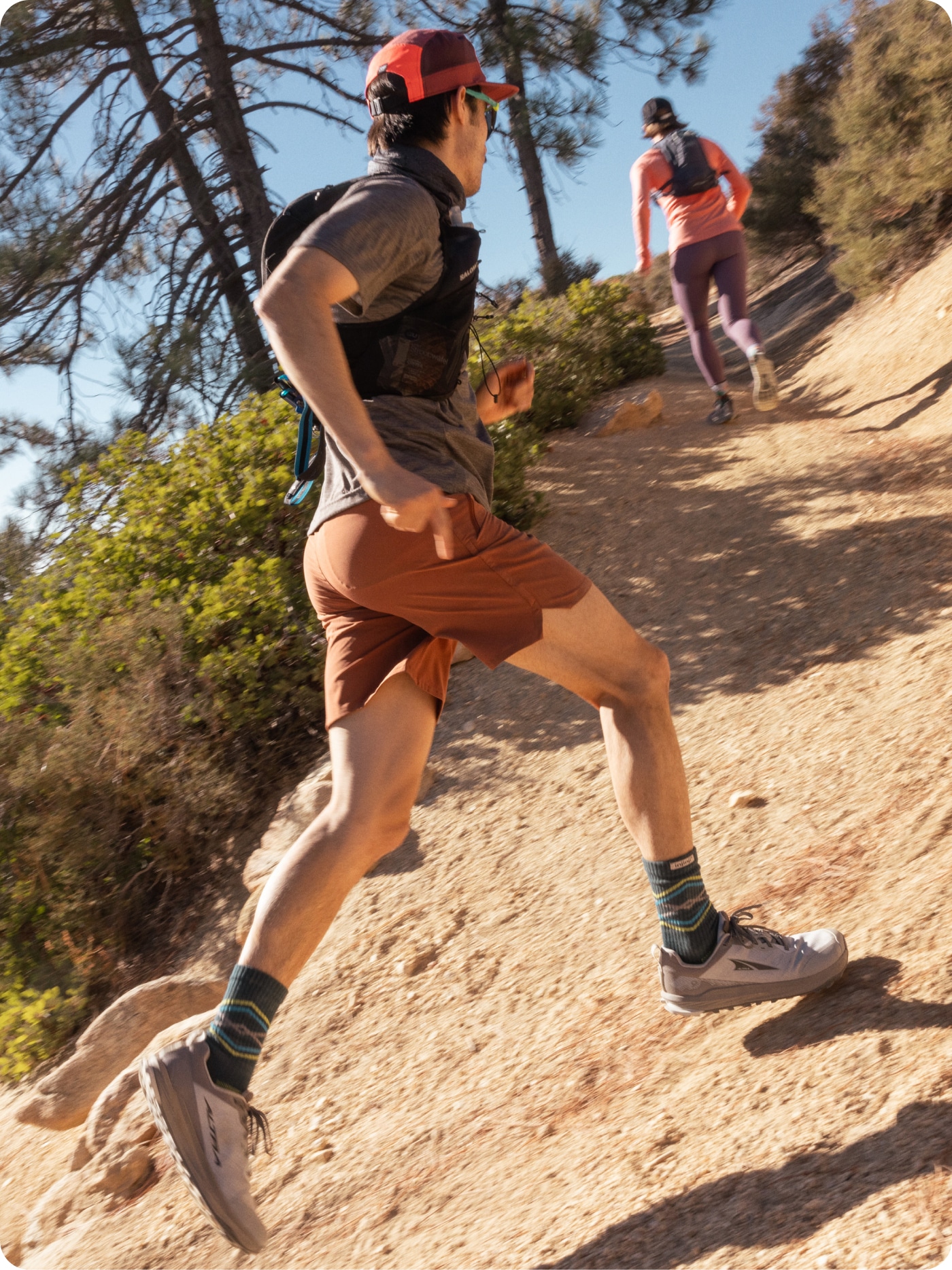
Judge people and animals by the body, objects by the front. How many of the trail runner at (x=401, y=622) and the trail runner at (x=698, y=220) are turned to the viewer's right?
1

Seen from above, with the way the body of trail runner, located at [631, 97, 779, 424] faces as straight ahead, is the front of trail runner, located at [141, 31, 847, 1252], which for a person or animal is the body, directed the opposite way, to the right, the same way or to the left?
to the right

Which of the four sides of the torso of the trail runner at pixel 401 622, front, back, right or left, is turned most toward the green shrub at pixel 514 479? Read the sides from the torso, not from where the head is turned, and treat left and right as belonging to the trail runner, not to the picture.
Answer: left

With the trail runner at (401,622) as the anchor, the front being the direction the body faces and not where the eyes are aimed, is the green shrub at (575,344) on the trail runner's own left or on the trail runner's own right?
on the trail runner's own left

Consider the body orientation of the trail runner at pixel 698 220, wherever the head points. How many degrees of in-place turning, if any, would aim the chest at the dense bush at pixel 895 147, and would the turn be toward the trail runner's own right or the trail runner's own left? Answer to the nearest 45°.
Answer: approximately 45° to the trail runner's own right

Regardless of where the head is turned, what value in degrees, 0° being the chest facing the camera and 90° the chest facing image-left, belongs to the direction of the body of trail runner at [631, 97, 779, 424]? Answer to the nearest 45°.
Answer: approximately 180°

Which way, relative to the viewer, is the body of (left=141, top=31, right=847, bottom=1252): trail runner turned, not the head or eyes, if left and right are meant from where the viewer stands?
facing to the right of the viewer

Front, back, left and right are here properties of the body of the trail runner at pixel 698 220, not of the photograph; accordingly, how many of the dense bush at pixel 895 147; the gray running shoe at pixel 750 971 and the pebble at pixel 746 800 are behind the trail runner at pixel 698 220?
2

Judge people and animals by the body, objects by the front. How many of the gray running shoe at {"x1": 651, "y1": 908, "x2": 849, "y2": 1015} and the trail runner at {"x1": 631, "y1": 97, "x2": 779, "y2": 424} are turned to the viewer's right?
1

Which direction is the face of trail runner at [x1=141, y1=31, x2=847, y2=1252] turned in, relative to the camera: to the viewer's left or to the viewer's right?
to the viewer's right

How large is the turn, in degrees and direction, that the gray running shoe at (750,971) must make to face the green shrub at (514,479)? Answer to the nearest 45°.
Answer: approximately 90° to its left

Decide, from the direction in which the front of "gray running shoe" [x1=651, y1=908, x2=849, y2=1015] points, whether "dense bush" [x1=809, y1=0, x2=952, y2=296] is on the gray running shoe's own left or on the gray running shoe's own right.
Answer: on the gray running shoe's own left

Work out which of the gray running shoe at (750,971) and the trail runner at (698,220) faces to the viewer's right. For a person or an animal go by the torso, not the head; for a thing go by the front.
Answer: the gray running shoe

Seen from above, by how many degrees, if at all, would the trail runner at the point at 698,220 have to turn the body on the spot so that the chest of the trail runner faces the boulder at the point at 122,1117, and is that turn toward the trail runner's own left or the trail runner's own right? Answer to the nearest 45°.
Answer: approximately 135° to the trail runner's own left
